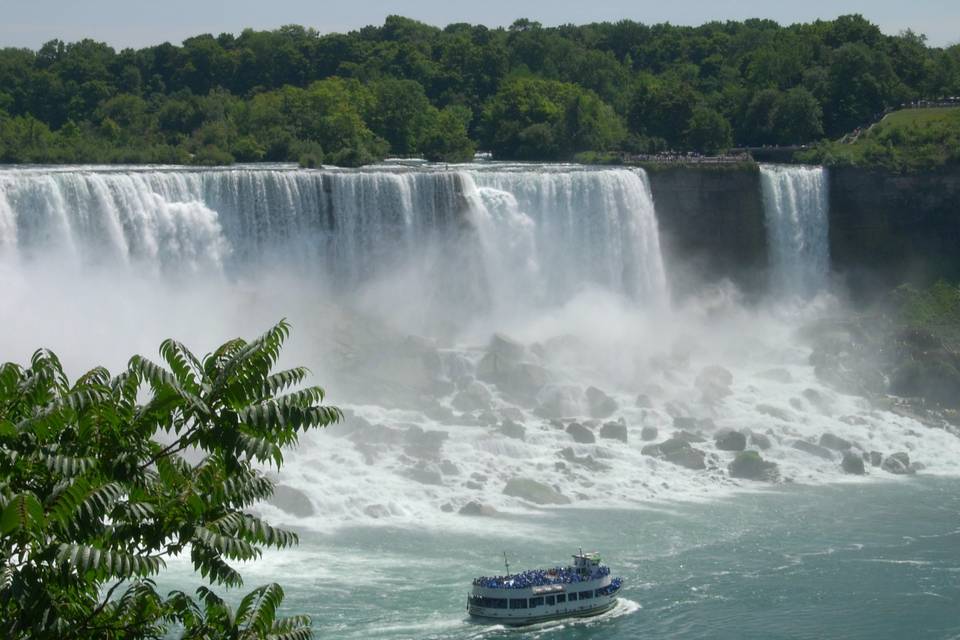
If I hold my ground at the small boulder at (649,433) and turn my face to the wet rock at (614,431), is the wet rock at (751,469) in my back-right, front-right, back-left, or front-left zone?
back-left

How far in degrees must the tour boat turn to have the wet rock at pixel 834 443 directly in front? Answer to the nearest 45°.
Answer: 0° — it already faces it

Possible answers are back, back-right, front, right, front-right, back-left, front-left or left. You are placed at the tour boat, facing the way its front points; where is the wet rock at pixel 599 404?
front-left

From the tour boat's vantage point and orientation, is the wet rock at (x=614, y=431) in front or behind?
in front

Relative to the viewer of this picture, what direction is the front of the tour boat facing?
facing away from the viewer and to the right of the viewer

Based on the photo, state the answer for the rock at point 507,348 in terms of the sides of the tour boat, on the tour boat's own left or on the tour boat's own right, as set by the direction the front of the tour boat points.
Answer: on the tour boat's own left
